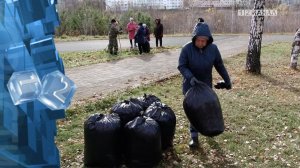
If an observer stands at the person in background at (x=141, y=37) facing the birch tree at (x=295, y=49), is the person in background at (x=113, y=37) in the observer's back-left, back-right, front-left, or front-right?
back-right

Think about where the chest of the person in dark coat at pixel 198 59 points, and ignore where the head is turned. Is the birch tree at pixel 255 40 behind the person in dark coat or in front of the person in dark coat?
behind

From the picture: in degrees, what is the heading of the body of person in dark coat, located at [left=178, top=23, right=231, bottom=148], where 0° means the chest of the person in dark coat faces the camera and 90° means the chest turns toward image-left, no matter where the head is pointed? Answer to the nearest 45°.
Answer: approximately 0°

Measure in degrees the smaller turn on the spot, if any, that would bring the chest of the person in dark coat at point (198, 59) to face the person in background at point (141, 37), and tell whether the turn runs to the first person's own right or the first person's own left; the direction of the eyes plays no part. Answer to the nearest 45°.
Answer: approximately 180°

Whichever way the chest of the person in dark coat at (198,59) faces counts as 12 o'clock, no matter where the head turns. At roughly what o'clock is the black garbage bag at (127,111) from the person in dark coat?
The black garbage bag is roughly at 2 o'clock from the person in dark coat.

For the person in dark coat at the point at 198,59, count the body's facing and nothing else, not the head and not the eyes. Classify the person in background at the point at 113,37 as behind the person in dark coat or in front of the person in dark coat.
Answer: behind

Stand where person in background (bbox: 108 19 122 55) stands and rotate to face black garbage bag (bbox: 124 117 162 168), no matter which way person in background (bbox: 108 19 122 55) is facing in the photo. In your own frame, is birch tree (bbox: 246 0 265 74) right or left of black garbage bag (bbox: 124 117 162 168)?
left

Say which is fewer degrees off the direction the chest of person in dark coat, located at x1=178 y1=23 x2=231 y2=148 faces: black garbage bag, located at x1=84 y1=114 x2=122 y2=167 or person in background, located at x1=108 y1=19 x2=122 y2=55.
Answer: the black garbage bag

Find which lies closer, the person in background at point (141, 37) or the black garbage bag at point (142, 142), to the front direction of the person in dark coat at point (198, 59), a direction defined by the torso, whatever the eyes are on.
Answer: the black garbage bag

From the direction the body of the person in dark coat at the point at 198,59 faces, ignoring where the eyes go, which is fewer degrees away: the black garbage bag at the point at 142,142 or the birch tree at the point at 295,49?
the black garbage bag
